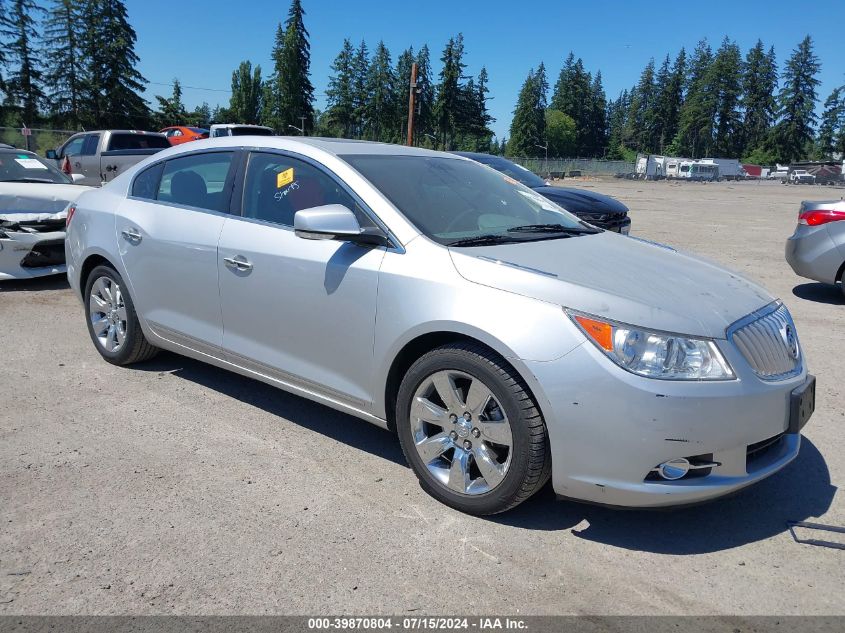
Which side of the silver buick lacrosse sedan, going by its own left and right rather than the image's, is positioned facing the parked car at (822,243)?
left

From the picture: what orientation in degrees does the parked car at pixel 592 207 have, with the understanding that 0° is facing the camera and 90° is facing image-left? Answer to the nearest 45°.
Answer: approximately 315°

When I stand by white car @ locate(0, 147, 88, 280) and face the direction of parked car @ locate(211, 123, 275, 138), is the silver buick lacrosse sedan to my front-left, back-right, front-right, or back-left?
back-right

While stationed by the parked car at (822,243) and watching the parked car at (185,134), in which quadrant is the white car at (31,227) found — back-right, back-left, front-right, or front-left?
front-left

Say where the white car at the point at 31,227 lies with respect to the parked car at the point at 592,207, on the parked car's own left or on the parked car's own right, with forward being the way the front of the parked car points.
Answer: on the parked car's own right

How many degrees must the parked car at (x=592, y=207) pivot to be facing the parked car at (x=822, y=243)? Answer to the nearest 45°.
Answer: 0° — it already faces it

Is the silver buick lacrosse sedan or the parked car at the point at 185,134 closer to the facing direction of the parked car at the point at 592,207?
the silver buick lacrosse sedan

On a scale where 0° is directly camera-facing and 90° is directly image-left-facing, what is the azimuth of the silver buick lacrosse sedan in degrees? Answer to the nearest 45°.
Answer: approximately 315°

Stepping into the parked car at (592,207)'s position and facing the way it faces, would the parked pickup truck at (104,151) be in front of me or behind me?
behind

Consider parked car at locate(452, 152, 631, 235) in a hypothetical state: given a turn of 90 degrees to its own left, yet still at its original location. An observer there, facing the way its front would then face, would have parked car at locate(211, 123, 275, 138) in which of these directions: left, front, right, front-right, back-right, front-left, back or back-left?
left

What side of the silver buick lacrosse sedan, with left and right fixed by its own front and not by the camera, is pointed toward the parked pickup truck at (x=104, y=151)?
back

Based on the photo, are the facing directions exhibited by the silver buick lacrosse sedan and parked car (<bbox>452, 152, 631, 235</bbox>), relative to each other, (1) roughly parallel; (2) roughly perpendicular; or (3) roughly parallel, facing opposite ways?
roughly parallel

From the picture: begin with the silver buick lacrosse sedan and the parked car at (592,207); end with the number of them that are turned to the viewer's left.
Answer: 0
